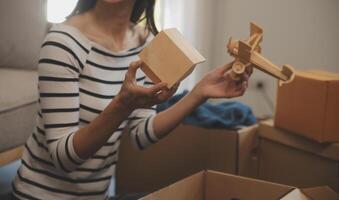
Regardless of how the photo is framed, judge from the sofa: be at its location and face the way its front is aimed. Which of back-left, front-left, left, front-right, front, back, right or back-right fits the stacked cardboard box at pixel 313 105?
front

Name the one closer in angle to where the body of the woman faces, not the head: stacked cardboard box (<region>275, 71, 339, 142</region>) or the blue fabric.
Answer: the stacked cardboard box

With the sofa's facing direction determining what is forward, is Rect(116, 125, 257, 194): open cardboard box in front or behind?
in front

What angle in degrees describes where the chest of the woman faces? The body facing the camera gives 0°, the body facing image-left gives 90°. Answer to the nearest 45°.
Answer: approximately 315°

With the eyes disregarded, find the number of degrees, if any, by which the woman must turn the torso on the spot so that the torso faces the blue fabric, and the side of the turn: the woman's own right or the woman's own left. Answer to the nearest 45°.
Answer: approximately 90° to the woman's own left

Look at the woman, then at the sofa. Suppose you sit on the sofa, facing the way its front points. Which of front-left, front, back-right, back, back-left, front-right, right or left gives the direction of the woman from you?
front-right

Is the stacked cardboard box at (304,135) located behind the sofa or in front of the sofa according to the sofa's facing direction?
in front

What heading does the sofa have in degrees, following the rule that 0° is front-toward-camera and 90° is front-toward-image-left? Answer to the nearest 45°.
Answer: approximately 315°
